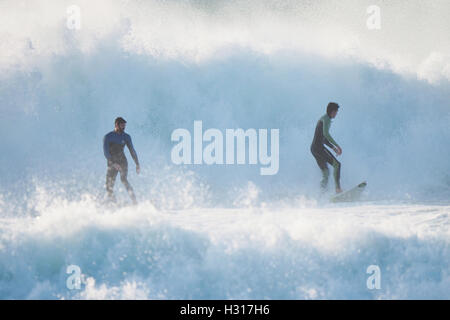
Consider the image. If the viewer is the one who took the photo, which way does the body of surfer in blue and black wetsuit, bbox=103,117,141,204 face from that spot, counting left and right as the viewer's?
facing the viewer and to the right of the viewer
